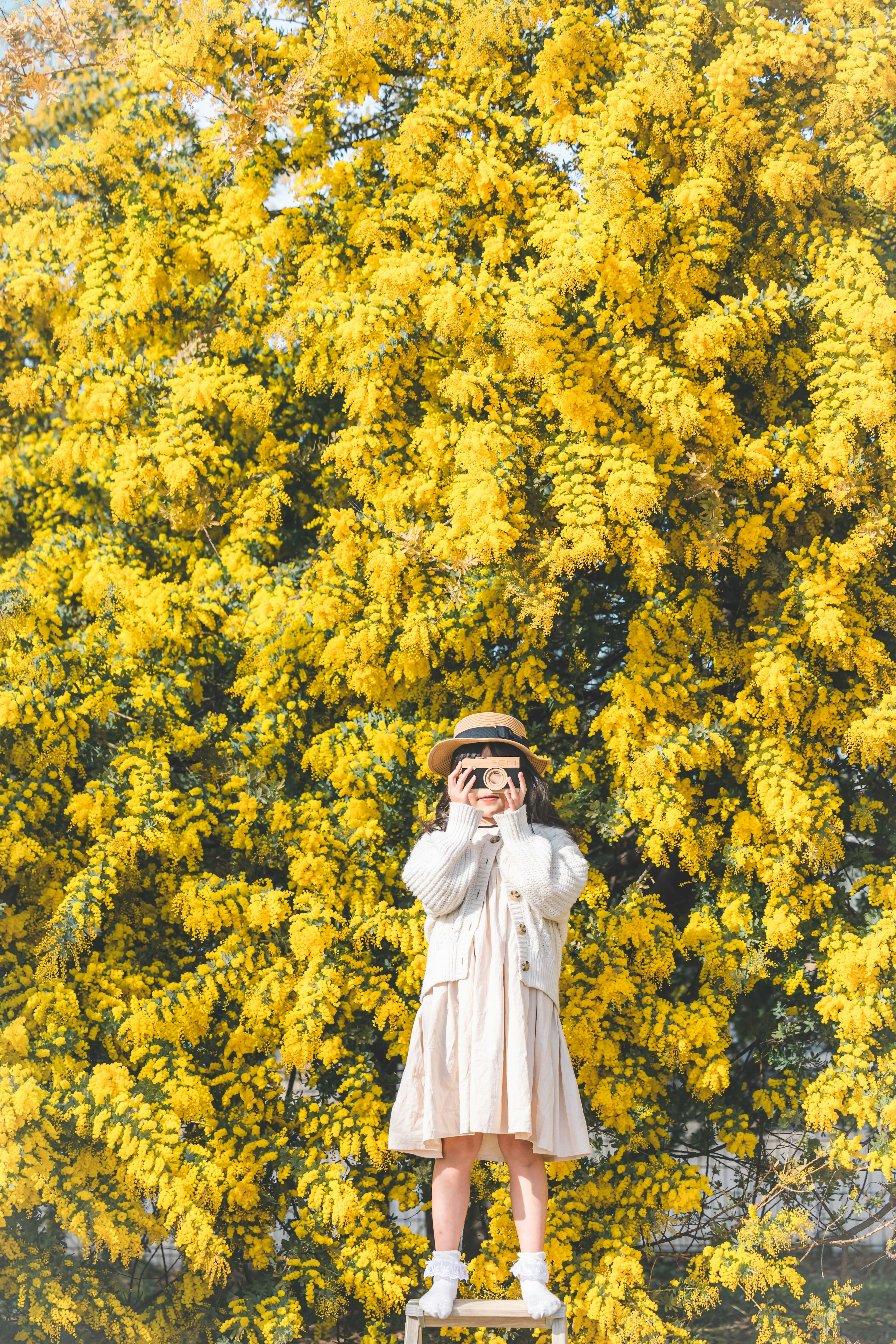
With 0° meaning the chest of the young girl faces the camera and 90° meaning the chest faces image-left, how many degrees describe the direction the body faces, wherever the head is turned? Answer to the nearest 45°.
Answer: approximately 0°
